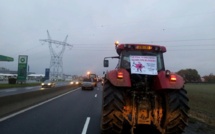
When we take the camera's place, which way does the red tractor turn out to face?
facing away from the viewer
